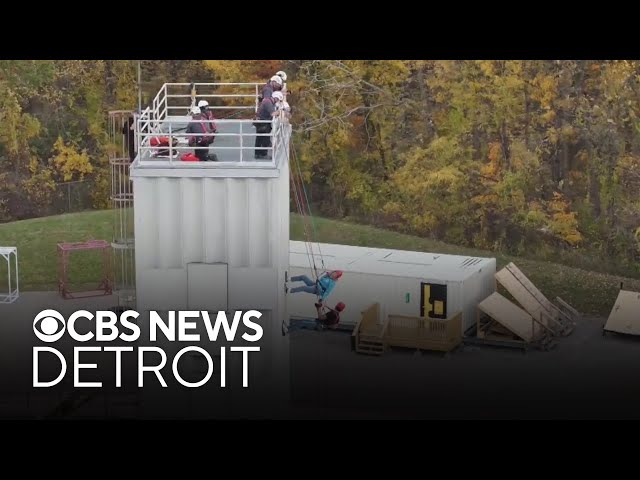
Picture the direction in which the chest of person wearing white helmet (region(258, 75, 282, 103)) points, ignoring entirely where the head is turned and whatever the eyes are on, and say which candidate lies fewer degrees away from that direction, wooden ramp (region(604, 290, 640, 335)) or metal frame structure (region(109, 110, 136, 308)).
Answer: the wooden ramp

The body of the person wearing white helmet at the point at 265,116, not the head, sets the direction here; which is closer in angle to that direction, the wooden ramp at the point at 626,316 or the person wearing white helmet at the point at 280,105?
the wooden ramp

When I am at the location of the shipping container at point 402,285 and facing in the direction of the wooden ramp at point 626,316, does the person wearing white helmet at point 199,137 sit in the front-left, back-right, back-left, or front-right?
back-right

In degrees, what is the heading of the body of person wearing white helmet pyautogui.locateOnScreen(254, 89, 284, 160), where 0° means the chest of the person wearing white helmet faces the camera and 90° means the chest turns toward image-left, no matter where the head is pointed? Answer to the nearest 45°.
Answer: approximately 270°

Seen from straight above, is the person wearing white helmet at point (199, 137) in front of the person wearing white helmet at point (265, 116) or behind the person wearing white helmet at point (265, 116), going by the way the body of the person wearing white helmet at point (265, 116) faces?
behind

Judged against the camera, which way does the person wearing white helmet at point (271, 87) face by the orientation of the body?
to the viewer's right
